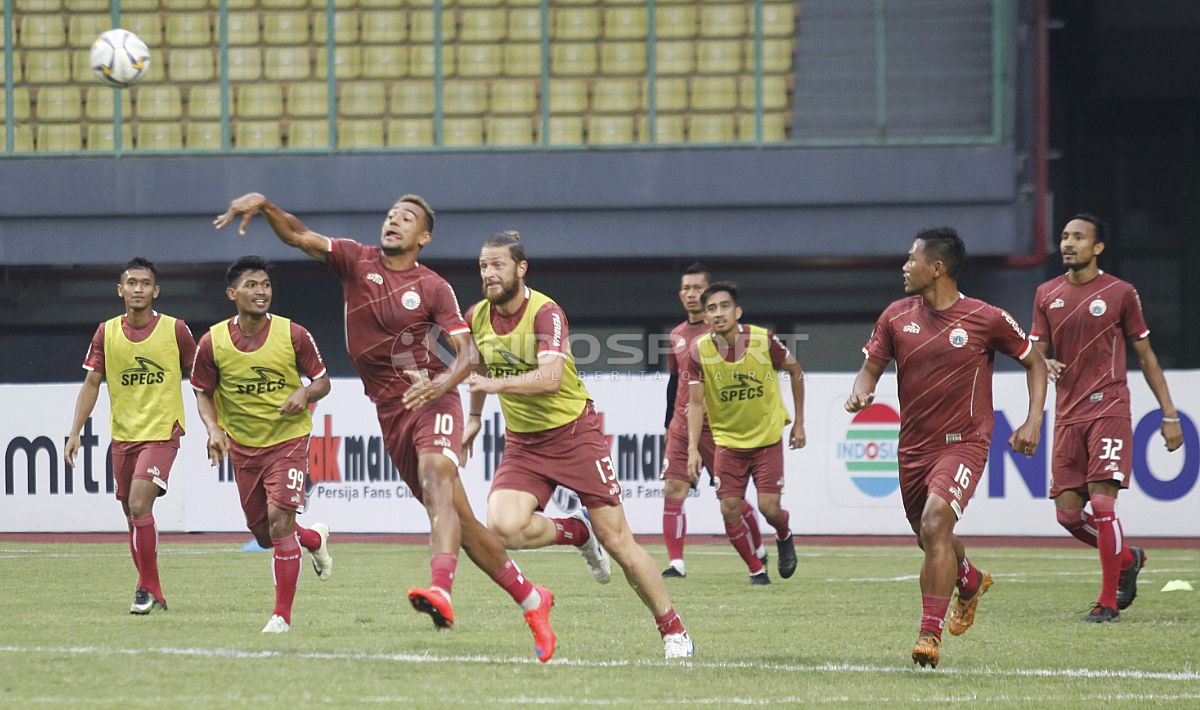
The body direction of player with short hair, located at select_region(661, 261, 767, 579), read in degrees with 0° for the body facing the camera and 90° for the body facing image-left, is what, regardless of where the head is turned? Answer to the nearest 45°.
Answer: approximately 0°

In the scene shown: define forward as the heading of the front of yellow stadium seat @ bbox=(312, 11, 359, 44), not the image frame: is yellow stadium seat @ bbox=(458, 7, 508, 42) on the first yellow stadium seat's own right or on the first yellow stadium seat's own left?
on the first yellow stadium seat's own left

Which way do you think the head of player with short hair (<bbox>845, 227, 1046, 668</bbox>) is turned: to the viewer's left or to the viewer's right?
to the viewer's left

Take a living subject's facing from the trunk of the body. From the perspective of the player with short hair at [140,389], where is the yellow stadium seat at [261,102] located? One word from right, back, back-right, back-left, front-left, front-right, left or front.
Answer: back

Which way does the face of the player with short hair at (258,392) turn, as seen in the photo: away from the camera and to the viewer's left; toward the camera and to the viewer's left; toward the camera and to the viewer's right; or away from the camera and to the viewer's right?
toward the camera and to the viewer's right

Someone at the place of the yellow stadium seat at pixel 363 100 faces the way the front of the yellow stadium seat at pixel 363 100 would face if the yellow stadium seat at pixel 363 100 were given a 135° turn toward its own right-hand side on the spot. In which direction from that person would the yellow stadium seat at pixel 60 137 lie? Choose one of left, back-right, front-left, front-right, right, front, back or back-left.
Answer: front-left

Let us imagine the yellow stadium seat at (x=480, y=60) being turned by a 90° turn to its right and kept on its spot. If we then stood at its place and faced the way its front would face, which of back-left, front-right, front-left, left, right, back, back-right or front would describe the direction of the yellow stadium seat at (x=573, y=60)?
back
